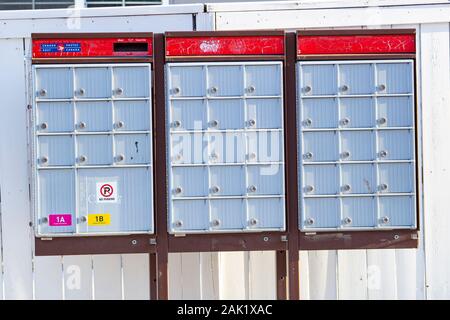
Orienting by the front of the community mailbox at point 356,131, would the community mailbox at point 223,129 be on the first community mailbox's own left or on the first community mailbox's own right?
on the first community mailbox's own right

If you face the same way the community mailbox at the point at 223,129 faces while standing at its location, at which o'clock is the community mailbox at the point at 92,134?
the community mailbox at the point at 92,134 is roughly at 3 o'clock from the community mailbox at the point at 223,129.

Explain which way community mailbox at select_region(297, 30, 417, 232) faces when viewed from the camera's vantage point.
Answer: facing the viewer

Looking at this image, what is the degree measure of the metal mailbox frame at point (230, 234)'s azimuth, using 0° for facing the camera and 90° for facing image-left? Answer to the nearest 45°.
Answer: approximately 0°

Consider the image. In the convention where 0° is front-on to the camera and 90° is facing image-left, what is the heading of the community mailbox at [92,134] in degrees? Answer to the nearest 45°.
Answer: approximately 0°

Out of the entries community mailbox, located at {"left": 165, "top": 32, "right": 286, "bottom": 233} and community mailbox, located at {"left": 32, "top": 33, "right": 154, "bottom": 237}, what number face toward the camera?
2

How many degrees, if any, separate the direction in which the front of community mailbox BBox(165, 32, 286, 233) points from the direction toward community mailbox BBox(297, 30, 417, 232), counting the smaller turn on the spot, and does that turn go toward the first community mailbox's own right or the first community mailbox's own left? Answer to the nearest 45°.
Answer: approximately 90° to the first community mailbox's own left

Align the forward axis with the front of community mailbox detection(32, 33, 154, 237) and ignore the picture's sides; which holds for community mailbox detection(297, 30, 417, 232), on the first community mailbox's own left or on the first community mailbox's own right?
on the first community mailbox's own left

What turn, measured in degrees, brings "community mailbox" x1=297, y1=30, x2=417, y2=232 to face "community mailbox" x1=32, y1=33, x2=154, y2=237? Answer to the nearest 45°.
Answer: approximately 90° to its right
